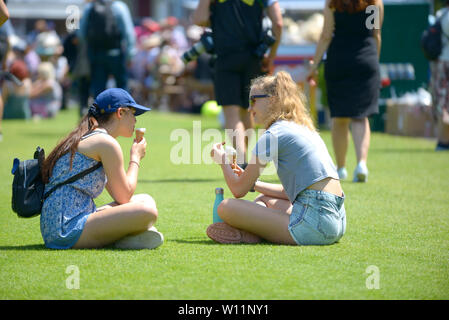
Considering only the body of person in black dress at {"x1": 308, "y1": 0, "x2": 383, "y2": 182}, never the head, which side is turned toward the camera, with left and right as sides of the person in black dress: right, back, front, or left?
back

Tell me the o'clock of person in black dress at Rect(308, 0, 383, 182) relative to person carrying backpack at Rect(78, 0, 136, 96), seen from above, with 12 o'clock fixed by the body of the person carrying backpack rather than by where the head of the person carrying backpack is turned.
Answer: The person in black dress is roughly at 5 o'clock from the person carrying backpack.

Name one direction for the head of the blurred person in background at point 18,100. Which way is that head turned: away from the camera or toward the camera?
away from the camera

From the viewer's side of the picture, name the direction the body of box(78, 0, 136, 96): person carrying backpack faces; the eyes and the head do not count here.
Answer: away from the camera

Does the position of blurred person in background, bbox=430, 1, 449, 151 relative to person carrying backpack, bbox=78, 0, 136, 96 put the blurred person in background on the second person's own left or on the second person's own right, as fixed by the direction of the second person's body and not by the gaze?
on the second person's own right

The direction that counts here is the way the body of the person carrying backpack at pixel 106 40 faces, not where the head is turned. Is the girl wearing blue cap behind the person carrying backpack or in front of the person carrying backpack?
behind

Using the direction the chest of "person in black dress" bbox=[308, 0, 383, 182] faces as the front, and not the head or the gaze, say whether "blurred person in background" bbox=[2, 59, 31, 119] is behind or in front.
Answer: in front

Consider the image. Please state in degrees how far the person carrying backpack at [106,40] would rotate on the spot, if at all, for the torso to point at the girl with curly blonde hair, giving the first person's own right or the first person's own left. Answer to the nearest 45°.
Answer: approximately 180°

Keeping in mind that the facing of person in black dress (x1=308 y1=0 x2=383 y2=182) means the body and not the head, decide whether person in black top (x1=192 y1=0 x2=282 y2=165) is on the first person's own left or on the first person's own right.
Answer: on the first person's own left
